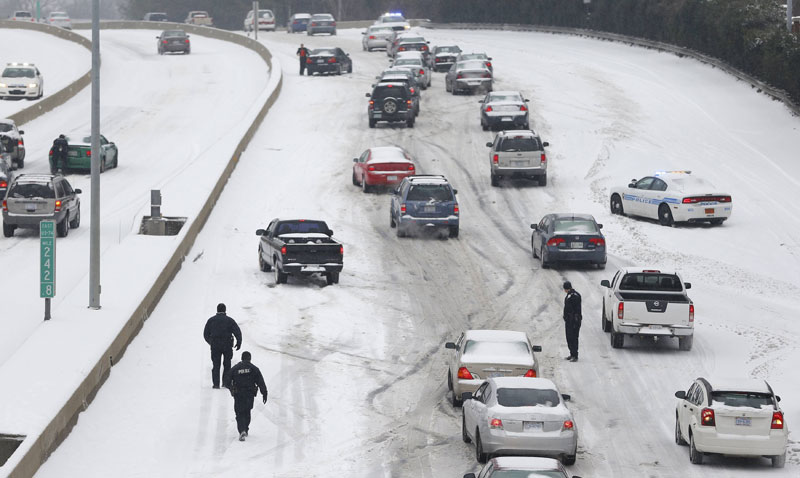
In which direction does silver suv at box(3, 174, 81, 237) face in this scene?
away from the camera

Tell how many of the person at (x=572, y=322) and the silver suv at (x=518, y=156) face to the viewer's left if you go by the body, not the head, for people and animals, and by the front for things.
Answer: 1

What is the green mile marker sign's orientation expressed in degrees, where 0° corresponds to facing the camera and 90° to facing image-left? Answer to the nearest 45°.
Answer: approximately 0°

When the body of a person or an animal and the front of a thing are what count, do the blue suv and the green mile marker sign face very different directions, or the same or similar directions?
very different directions

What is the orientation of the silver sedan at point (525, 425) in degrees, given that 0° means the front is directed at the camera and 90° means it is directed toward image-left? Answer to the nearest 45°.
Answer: approximately 180°

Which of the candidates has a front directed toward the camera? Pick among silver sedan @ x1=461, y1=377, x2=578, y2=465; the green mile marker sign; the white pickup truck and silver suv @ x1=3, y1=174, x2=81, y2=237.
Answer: the green mile marker sign

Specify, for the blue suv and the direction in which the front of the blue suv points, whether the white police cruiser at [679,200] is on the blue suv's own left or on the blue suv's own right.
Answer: on the blue suv's own right

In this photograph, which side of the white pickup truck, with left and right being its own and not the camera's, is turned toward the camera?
back

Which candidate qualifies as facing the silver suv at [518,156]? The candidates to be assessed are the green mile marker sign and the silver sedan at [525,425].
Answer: the silver sedan

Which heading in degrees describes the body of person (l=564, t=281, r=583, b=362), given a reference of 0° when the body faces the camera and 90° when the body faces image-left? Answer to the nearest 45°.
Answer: approximately 90°

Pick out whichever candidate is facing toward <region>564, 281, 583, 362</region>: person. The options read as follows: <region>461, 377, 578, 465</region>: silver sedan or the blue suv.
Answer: the silver sedan

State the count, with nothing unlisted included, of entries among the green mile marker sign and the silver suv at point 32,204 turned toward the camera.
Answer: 1

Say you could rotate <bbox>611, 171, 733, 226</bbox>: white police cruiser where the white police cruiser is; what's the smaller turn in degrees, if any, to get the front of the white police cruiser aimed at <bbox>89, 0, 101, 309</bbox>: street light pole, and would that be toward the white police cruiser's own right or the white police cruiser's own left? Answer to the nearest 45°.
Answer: approximately 90° to the white police cruiser's own left

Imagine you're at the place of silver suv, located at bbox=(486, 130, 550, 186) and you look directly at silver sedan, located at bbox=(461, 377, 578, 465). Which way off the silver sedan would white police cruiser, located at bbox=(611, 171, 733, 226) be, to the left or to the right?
left

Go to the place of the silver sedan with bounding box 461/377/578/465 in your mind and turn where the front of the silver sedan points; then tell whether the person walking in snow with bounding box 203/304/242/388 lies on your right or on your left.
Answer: on your left

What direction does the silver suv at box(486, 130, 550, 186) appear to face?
away from the camera

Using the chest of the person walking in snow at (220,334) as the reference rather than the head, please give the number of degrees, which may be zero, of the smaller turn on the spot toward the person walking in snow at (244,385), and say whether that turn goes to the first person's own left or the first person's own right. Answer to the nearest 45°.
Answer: approximately 180°

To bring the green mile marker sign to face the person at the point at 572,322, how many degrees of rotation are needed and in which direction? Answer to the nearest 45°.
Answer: approximately 90° to its left
